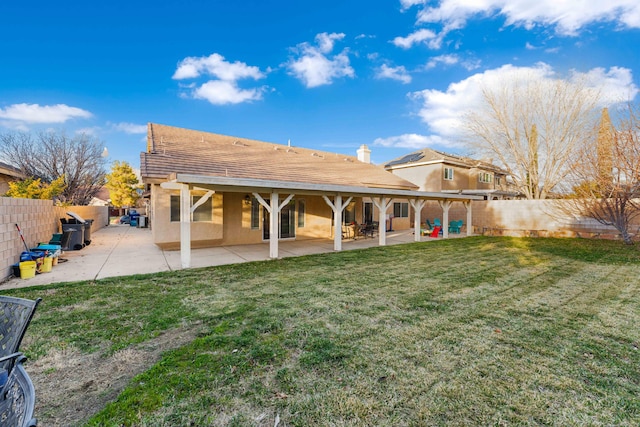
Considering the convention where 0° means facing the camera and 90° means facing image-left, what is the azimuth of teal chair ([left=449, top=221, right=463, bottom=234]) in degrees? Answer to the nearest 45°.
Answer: approximately 45°

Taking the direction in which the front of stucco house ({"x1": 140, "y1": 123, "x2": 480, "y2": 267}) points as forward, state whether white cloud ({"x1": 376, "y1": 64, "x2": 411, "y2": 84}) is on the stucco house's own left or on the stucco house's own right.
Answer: on the stucco house's own right

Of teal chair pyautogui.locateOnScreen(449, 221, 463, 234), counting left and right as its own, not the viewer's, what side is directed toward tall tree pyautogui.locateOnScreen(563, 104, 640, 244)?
left

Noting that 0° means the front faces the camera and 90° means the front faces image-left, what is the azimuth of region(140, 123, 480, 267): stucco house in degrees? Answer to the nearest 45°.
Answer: approximately 135°

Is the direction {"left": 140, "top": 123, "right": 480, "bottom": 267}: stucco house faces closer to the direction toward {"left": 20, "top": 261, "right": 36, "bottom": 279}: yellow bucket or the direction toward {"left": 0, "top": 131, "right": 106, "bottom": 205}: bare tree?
the bare tree
